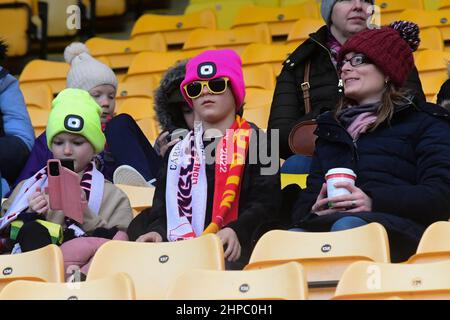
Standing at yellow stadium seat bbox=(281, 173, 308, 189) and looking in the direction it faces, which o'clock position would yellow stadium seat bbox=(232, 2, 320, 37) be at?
yellow stadium seat bbox=(232, 2, 320, 37) is roughly at 6 o'clock from yellow stadium seat bbox=(281, 173, 308, 189).

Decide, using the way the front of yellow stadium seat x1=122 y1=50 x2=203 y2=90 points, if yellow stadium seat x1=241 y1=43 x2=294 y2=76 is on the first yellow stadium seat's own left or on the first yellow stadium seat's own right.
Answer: on the first yellow stadium seat's own left

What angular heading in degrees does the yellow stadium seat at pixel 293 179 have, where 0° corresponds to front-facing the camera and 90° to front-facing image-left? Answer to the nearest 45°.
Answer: approximately 0°

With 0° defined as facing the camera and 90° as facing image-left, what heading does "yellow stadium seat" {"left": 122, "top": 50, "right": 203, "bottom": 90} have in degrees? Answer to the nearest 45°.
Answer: approximately 45°

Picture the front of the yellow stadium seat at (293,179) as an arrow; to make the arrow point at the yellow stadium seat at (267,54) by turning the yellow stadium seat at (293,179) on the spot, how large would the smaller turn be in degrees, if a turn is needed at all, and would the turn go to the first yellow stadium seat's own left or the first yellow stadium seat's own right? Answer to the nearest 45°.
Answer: approximately 180°

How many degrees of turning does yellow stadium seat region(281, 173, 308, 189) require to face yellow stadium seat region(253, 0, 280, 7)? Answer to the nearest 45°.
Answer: approximately 180°

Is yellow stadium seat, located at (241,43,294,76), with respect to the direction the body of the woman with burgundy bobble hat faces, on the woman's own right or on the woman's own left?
on the woman's own right

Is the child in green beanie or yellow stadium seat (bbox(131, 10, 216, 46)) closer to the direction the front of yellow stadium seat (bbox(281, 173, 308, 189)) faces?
the child in green beanie
